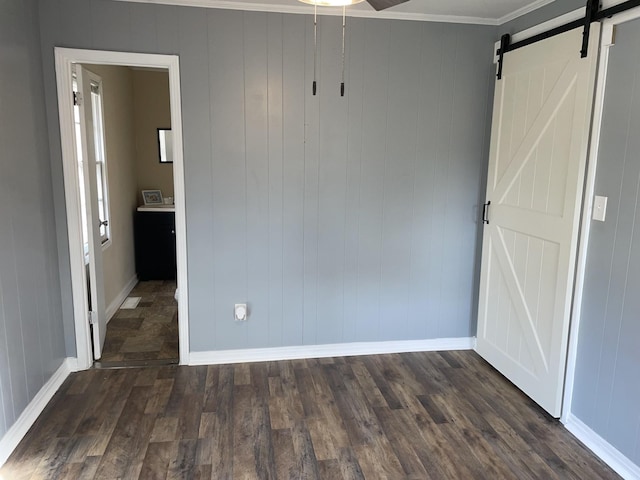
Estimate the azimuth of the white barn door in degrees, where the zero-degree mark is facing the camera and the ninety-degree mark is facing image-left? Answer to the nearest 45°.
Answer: approximately 45°

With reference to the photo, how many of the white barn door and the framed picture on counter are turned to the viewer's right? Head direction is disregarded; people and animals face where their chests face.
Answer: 0

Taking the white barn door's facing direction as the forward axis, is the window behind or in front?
in front

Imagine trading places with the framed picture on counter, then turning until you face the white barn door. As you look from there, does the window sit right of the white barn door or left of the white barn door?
right

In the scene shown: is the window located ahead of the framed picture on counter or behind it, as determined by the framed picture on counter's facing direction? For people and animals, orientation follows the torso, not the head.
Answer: ahead

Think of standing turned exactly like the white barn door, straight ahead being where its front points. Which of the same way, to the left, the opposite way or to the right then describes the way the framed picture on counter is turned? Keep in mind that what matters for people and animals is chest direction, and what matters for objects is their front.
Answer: to the left

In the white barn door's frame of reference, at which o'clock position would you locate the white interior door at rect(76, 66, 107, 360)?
The white interior door is roughly at 1 o'clock from the white barn door.

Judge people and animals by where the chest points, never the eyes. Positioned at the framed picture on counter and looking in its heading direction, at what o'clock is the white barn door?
The white barn door is roughly at 11 o'clock from the framed picture on counter.

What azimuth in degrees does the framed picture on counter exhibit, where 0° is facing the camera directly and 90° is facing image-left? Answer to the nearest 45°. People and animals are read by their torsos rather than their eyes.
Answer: approximately 0°

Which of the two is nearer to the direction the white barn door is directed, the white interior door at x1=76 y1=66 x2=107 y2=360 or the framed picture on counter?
the white interior door
